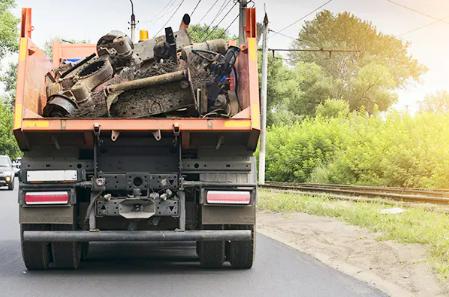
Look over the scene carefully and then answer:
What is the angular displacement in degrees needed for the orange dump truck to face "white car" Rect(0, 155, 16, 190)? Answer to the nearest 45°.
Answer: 0° — it already faces it

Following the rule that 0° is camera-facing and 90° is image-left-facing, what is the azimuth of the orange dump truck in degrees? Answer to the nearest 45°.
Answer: approximately 180°
